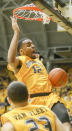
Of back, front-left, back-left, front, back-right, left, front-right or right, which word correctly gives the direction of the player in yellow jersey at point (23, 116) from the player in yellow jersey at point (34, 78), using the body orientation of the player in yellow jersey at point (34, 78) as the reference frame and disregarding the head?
front-right

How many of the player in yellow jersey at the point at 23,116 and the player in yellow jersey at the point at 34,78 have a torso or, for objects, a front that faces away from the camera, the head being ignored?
1

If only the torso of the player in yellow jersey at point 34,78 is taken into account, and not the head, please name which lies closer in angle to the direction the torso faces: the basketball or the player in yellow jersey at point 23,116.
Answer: the player in yellow jersey

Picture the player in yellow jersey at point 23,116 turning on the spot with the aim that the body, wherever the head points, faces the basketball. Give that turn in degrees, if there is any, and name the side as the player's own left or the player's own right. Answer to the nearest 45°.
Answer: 0° — they already face it

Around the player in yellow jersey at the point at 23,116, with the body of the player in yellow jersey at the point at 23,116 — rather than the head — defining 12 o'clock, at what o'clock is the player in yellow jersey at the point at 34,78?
the player in yellow jersey at the point at 34,78 is roughly at 12 o'clock from the player in yellow jersey at the point at 23,116.

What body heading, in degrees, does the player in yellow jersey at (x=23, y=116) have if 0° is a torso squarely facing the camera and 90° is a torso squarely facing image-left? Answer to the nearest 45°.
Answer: approximately 180°

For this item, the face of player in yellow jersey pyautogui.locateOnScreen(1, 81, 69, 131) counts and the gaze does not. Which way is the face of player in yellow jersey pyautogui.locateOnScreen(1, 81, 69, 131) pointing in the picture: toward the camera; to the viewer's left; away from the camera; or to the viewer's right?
away from the camera

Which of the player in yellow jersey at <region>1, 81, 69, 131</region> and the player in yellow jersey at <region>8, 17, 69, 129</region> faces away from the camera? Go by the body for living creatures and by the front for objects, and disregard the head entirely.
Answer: the player in yellow jersey at <region>1, 81, 69, 131</region>
